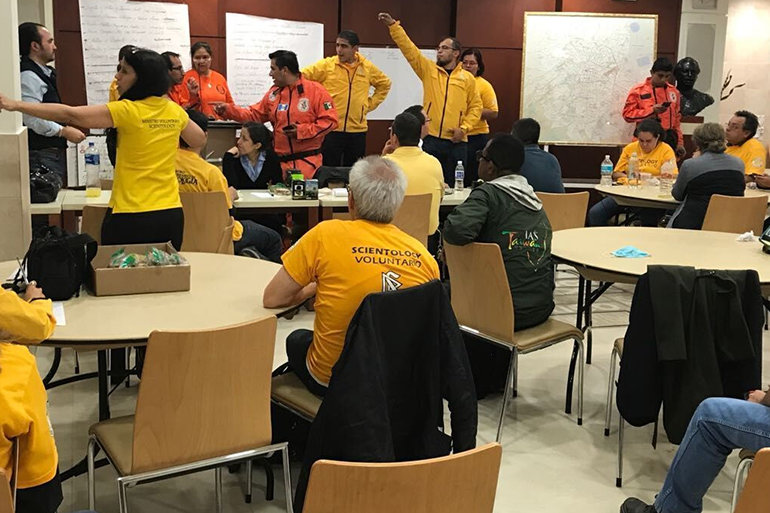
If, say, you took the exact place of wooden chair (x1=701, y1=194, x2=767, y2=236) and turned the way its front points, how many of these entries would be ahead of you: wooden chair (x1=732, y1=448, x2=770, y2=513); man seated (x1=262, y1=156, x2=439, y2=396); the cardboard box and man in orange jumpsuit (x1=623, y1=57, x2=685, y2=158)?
1

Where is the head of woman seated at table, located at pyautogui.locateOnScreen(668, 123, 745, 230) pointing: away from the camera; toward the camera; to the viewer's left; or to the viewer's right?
away from the camera

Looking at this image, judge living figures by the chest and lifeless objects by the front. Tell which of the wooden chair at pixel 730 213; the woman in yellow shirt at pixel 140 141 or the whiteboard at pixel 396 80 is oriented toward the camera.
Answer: the whiteboard

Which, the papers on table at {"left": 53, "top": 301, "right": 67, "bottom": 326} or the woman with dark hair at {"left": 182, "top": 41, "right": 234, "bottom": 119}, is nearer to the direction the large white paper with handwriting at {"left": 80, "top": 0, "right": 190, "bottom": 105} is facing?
the papers on table

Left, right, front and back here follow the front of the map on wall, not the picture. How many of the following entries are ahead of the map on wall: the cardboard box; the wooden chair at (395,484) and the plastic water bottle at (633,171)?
3

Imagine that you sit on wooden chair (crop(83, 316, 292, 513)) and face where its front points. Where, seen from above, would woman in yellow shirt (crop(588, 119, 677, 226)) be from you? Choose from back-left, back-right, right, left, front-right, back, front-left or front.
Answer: right

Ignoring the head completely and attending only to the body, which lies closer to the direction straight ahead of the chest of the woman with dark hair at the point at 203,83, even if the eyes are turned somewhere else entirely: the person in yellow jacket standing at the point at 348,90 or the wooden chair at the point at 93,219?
the wooden chair

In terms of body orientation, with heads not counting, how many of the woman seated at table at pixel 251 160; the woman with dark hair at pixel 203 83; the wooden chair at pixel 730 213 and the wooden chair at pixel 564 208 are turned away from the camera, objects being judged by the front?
2

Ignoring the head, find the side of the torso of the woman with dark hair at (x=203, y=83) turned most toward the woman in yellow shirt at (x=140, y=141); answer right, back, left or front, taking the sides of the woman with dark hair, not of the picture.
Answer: front

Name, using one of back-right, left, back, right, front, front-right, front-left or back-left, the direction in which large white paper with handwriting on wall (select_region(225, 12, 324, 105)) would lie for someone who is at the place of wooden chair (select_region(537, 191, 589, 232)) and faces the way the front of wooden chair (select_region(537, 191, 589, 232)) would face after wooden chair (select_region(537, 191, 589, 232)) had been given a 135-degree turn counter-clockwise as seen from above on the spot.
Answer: right

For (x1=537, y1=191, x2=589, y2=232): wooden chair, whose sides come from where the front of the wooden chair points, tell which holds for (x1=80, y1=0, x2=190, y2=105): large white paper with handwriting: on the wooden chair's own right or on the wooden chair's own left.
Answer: on the wooden chair's own left

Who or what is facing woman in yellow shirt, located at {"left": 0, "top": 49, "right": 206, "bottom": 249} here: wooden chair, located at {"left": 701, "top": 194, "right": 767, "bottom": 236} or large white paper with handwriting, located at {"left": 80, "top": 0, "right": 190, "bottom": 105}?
the large white paper with handwriting

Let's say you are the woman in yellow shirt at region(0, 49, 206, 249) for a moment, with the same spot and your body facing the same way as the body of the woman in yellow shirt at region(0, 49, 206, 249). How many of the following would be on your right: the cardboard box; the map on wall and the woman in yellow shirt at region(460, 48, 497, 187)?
2

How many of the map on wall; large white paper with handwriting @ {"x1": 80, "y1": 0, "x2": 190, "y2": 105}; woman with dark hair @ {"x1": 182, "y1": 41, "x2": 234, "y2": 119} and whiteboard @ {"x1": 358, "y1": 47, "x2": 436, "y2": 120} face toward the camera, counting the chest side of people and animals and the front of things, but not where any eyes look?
4

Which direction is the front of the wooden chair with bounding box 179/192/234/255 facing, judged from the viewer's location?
facing away from the viewer and to the right of the viewer

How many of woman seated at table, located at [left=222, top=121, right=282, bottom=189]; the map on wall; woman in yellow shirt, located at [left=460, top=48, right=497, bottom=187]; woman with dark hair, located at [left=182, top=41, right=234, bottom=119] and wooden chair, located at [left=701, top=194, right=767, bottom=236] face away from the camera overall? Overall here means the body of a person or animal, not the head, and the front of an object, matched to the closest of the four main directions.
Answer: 1

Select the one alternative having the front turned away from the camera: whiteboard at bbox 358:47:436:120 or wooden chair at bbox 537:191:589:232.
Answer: the wooden chair

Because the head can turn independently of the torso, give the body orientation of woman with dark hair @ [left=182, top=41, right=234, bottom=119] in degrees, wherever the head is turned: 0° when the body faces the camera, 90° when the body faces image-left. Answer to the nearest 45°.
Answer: approximately 0°

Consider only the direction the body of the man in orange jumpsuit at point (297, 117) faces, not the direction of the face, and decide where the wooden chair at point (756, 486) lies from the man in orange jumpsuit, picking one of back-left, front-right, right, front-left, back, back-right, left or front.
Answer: front-left
